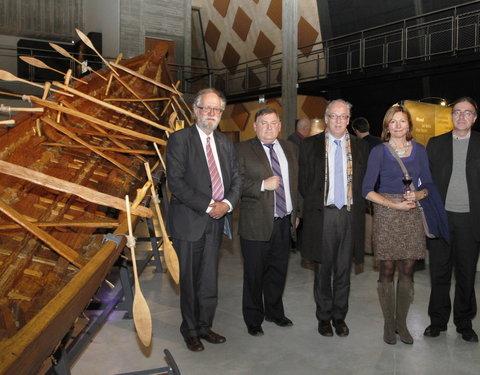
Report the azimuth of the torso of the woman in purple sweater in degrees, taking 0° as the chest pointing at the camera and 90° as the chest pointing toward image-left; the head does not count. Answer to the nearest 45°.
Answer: approximately 0°

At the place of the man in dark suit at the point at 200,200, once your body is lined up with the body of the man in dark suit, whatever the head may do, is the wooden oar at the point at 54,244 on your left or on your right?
on your right

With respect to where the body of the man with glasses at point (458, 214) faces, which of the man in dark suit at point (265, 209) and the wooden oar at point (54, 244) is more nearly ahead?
the wooden oar

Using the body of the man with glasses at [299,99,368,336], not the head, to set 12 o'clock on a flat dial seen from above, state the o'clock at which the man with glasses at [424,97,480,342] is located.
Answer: the man with glasses at [424,97,480,342] is roughly at 9 o'clock from the man with glasses at [299,99,368,336].

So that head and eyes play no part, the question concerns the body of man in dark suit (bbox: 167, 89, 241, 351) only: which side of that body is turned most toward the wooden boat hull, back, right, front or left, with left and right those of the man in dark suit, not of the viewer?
right

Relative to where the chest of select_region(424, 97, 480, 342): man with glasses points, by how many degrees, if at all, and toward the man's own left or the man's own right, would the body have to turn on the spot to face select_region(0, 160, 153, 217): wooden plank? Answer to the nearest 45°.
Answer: approximately 45° to the man's own right

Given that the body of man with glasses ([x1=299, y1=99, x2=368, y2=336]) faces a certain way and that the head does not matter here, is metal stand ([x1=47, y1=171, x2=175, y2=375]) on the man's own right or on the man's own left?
on the man's own right
